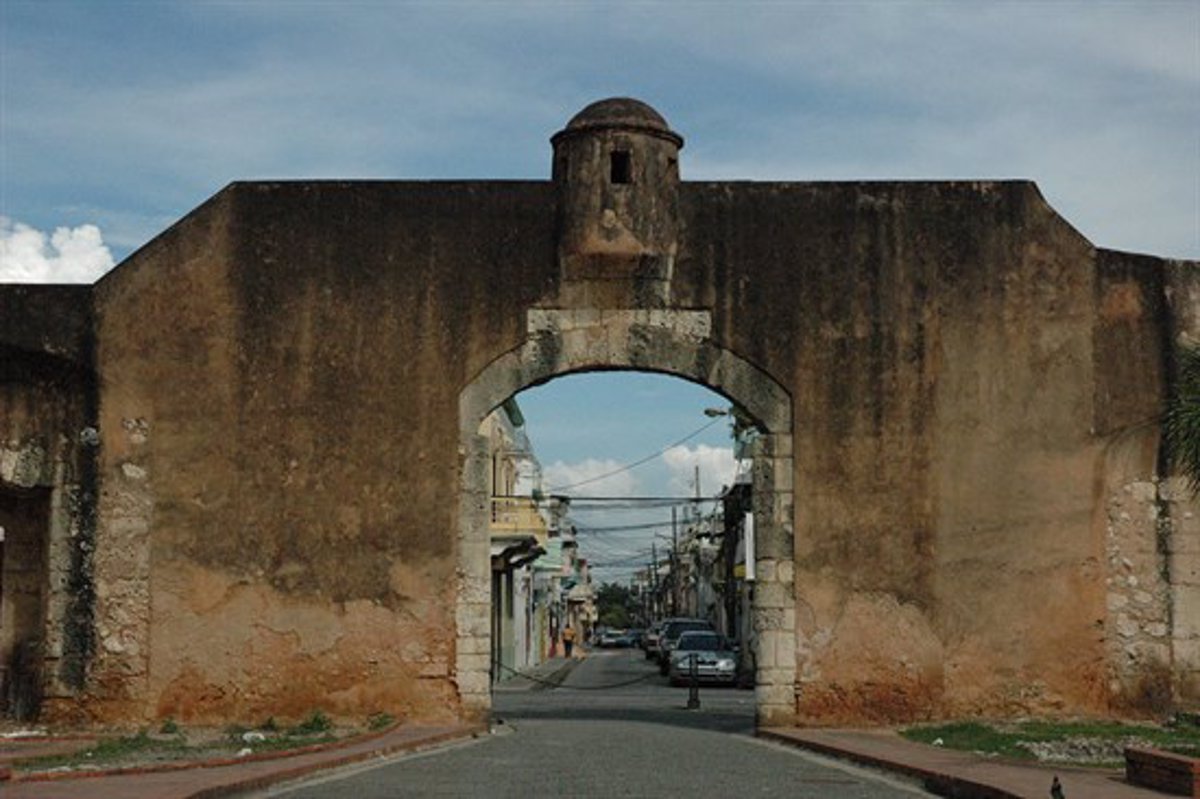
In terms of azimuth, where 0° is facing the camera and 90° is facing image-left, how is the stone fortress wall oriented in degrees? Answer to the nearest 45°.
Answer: approximately 0°

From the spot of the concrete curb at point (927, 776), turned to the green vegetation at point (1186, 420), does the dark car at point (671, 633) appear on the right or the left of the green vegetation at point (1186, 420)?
left

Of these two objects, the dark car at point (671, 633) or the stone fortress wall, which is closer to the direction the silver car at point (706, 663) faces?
the stone fortress wall

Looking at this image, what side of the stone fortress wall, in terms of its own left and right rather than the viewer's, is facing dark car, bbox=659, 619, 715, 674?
back

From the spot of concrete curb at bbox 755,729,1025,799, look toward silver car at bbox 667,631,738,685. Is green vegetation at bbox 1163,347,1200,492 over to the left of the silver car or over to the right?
right

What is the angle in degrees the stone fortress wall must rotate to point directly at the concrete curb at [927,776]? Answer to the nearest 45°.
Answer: approximately 45° to its left

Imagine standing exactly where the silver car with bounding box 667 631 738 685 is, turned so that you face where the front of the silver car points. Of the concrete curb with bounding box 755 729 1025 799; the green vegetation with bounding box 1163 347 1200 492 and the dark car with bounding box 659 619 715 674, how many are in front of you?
2

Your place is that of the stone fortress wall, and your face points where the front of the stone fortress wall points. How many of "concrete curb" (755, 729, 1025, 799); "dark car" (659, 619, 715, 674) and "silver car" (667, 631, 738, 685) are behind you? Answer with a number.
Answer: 2

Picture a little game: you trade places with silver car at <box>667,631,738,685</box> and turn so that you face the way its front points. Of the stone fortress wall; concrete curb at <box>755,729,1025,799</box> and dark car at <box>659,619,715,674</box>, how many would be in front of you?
2

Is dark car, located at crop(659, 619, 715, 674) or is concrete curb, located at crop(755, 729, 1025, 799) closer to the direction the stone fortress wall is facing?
the concrete curb

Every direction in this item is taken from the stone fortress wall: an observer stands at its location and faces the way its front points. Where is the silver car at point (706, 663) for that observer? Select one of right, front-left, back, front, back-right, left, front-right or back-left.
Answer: back

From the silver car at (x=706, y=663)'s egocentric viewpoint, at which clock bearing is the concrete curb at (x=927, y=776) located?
The concrete curb is roughly at 12 o'clock from the silver car.

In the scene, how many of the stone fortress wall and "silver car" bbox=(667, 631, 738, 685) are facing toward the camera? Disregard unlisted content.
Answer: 2

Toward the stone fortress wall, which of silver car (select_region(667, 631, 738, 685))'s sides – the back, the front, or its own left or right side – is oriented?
front

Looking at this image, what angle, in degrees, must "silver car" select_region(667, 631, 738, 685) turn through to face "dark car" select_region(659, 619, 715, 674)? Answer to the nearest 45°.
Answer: approximately 180°
